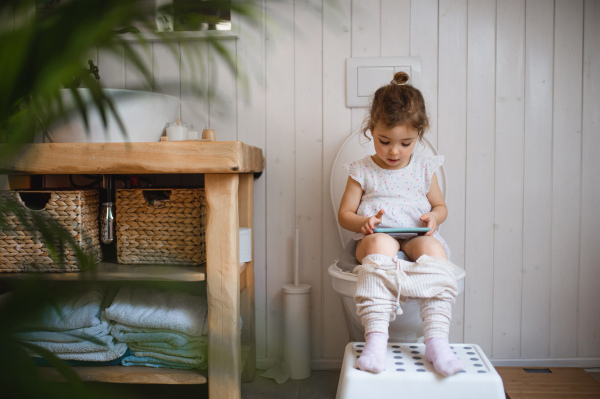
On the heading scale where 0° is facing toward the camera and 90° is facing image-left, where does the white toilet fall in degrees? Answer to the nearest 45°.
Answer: approximately 0°

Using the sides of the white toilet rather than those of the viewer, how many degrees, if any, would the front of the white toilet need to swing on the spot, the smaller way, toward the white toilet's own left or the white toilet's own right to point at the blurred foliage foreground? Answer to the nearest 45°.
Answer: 0° — it already faces it
